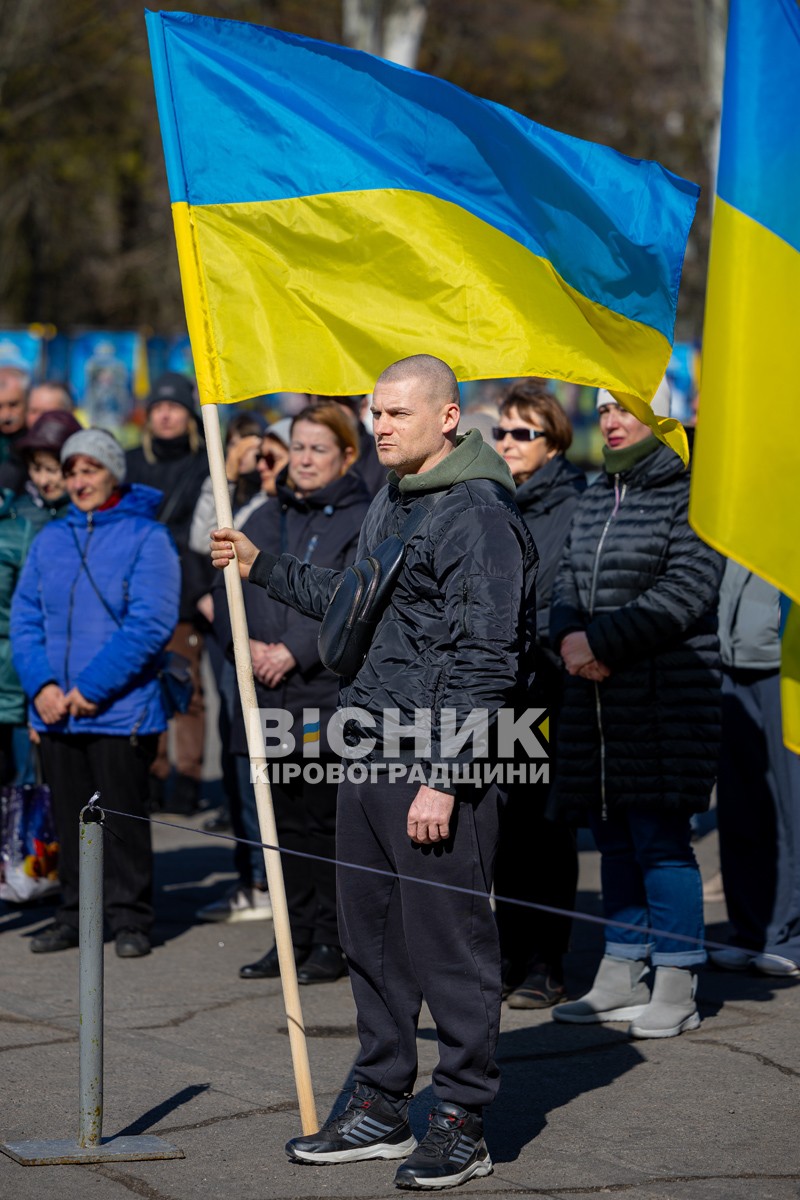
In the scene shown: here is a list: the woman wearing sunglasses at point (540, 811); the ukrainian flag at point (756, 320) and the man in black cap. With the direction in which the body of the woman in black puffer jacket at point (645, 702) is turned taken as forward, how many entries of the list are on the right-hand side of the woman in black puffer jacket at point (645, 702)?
2

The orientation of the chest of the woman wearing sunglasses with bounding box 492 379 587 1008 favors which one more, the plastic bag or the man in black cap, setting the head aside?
the plastic bag

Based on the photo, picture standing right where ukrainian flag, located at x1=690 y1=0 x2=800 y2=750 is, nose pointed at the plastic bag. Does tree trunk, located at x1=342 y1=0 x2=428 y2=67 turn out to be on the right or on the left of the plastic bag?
right

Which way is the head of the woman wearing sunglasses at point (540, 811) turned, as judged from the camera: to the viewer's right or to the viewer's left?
to the viewer's left

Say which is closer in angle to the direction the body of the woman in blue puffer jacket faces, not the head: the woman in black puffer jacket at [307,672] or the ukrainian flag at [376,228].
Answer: the ukrainian flag

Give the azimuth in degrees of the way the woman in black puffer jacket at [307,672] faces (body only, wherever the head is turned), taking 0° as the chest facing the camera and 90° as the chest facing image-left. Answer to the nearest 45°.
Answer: approximately 45°

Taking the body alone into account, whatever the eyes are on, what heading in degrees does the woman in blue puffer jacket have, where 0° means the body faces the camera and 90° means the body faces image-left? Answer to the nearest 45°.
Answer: approximately 45°

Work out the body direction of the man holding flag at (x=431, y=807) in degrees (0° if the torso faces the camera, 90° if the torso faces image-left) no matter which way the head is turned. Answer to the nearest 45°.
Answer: approximately 45°

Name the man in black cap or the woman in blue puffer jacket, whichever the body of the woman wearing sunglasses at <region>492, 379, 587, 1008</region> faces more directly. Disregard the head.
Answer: the woman in blue puffer jacket

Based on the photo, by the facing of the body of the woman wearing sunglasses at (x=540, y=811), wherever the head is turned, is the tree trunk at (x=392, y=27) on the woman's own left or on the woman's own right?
on the woman's own right
